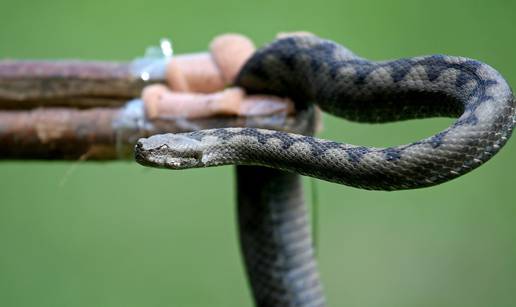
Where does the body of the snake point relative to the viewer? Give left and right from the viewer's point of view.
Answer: facing to the left of the viewer
